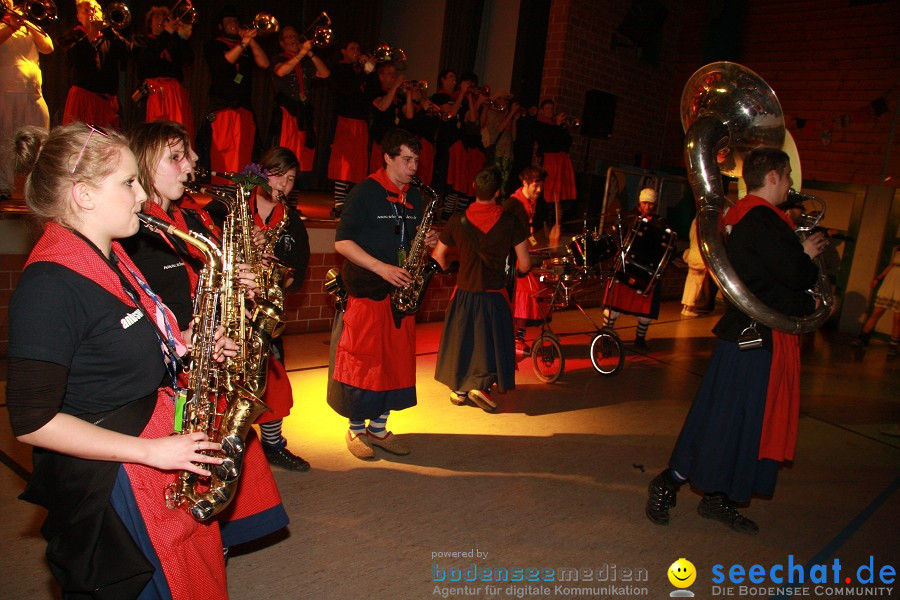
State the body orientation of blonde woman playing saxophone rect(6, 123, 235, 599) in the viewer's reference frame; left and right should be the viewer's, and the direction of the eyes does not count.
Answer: facing to the right of the viewer

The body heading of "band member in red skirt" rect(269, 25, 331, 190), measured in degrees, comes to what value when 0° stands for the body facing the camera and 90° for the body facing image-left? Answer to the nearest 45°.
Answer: approximately 315°

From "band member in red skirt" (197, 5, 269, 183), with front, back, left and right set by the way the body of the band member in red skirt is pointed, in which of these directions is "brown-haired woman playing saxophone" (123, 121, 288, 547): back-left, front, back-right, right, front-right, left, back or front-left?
front-right

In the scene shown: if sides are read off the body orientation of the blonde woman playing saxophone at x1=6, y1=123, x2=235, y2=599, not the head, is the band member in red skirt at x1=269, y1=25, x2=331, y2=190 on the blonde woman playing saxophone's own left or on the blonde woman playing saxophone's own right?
on the blonde woman playing saxophone's own left

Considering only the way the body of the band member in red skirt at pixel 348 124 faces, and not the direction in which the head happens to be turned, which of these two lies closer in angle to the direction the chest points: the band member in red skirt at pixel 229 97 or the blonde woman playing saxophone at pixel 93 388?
the blonde woman playing saxophone

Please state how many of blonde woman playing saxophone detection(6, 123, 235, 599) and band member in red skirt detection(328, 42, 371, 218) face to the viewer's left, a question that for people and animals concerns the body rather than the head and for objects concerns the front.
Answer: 0

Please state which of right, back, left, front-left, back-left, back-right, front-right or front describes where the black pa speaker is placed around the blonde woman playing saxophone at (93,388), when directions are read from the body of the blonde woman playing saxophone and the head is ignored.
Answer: front-left

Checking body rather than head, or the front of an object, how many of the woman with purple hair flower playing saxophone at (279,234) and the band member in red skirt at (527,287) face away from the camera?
0

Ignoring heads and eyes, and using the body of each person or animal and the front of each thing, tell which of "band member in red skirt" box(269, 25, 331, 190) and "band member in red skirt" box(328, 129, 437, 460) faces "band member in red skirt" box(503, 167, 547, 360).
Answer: "band member in red skirt" box(269, 25, 331, 190)

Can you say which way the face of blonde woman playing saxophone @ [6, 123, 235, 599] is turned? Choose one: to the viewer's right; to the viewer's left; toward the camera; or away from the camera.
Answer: to the viewer's right

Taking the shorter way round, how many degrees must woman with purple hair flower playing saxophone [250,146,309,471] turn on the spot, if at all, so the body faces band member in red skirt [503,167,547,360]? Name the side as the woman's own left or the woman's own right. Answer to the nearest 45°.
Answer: approximately 90° to the woman's own left
